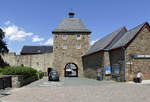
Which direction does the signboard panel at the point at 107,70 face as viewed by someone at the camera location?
facing the viewer

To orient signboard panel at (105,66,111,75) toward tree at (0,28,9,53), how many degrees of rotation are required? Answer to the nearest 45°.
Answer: approximately 135° to its right

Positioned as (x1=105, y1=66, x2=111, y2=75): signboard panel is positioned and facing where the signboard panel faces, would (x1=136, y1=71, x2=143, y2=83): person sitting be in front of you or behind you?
in front

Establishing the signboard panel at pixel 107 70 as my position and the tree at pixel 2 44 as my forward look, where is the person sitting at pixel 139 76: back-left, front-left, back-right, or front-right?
back-left

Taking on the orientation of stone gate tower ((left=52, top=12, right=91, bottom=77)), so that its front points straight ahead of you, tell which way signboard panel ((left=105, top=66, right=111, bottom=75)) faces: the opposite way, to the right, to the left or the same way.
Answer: the same way

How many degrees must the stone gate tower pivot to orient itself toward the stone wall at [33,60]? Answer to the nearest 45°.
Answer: approximately 90° to its right

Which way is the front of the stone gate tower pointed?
toward the camera

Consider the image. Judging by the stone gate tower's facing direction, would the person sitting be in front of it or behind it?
in front

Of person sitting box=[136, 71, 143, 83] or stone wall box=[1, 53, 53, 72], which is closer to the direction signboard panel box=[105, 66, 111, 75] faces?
the person sitting

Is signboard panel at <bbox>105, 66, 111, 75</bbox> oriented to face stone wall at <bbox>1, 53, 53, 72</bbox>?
no

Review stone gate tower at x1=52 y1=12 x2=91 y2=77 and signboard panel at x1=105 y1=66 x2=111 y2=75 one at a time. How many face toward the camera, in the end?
2
